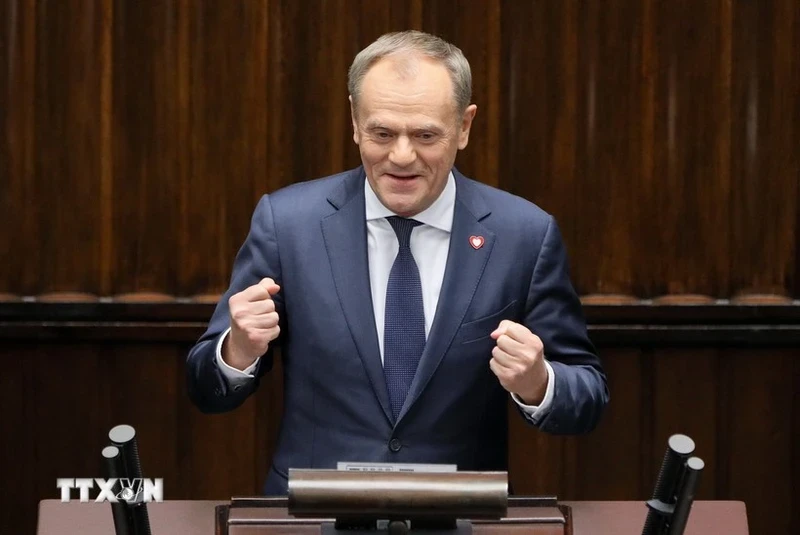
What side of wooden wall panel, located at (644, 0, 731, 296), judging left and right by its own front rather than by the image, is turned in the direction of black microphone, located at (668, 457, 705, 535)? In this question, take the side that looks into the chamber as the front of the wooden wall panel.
front

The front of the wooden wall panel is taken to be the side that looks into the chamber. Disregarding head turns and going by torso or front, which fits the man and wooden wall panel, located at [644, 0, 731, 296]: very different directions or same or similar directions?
same or similar directions

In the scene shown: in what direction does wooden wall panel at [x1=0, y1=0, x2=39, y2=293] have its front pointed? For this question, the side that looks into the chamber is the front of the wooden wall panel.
toward the camera

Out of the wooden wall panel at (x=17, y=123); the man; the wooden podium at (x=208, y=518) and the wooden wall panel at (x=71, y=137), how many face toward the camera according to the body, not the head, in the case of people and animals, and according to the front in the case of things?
4

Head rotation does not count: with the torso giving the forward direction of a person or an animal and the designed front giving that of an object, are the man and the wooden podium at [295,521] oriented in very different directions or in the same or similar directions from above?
same or similar directions

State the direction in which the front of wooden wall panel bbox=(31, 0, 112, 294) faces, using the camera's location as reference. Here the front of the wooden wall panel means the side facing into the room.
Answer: facing the viewer

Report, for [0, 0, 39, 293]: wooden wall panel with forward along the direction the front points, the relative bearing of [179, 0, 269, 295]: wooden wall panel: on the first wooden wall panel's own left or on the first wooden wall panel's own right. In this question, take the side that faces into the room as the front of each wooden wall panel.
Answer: on the first wooden wall panel's own left

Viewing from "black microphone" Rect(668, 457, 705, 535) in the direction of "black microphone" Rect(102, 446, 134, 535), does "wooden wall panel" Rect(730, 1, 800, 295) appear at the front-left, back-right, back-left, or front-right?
back-right

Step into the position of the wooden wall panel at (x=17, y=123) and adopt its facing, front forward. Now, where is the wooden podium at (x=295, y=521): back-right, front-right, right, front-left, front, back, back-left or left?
front

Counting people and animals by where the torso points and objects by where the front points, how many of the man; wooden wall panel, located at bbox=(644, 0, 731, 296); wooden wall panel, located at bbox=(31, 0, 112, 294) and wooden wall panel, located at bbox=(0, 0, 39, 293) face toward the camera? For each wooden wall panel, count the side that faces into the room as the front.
4

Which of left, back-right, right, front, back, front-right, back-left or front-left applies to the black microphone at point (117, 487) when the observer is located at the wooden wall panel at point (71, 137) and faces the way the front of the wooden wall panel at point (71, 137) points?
front

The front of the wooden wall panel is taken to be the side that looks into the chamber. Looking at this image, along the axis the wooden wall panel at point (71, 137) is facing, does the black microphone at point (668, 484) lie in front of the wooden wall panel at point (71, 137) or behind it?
in front

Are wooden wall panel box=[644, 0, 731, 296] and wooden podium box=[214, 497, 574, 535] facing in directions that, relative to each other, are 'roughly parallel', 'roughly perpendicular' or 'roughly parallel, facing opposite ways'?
roughly parallel

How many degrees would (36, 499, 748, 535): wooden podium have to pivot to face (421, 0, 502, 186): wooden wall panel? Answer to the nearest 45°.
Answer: approximately 180°

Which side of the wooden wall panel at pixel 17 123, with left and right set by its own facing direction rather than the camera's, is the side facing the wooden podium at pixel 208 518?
front

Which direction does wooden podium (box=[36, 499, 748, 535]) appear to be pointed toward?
toward the camera
